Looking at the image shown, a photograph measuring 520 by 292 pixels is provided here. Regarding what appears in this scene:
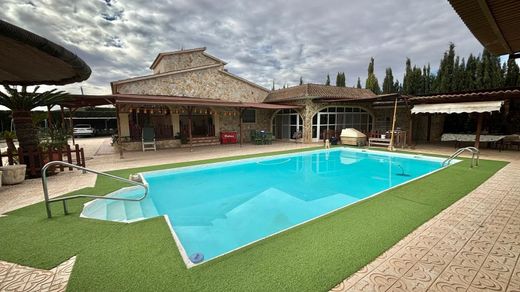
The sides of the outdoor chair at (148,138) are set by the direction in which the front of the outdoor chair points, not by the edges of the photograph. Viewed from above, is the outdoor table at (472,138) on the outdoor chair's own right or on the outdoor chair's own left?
on the outdoor chair's own left

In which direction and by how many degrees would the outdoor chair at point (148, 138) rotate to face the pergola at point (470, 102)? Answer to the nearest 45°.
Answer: approximately 45° to its left

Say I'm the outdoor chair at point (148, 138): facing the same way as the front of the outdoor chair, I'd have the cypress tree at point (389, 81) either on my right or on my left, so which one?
on my left

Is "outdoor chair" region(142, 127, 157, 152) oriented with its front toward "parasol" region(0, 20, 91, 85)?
yes

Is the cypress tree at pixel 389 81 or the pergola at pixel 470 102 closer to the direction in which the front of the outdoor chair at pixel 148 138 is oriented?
the pergola

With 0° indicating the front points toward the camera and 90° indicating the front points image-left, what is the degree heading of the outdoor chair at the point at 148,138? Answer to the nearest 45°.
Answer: approximately 0°

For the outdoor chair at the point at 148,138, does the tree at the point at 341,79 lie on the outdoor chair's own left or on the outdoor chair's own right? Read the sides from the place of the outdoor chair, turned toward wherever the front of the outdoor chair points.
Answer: on the outdoor chair's own left

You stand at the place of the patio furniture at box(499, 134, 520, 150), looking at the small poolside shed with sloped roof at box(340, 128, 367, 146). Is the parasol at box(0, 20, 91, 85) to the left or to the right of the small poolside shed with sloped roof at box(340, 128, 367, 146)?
left

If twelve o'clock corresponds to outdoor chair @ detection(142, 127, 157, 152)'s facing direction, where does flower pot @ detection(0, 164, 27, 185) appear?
The flower pot is roughly at 1 o'clock from the outdoor chair.

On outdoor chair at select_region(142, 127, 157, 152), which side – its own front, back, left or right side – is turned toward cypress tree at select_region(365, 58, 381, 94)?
left

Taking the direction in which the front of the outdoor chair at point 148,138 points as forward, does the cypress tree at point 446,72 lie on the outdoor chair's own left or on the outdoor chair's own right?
on the outdoor chair's own left
